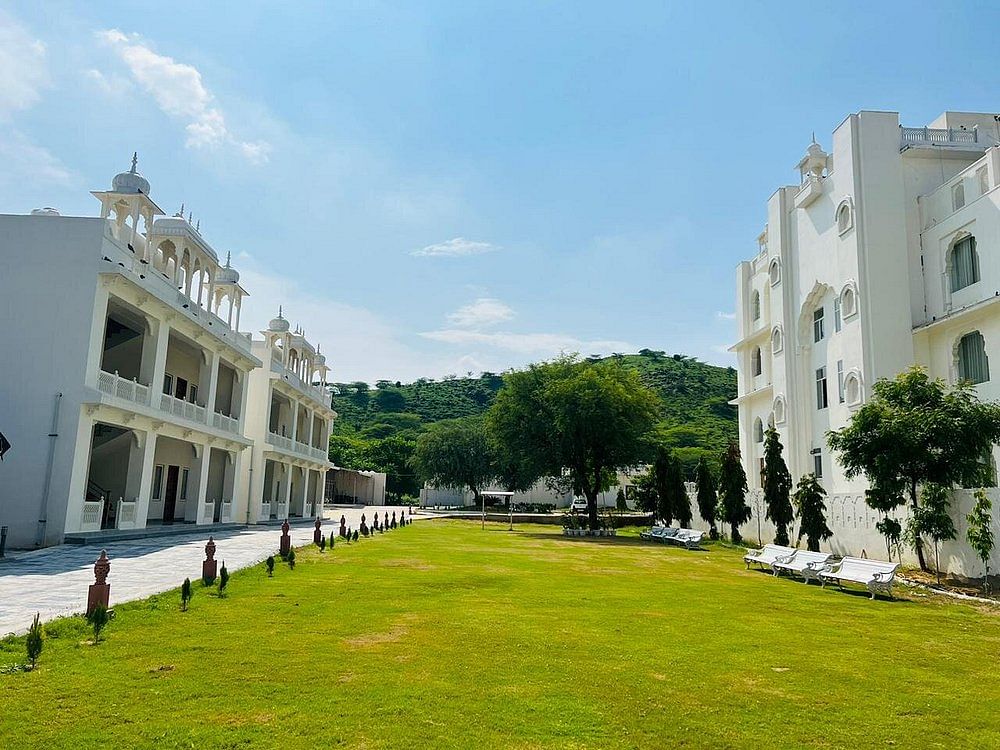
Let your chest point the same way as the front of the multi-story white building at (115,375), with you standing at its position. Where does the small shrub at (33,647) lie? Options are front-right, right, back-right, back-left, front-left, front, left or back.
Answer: front-right

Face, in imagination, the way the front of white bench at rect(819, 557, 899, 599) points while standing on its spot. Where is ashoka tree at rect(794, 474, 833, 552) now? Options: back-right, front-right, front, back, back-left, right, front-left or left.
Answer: back-right

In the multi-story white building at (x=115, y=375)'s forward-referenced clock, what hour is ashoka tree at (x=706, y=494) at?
The ashoka tree is roughly at 10 o'clock from the multi-story white building.

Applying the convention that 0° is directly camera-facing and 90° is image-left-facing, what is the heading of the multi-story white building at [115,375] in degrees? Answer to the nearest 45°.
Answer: approximately 315°

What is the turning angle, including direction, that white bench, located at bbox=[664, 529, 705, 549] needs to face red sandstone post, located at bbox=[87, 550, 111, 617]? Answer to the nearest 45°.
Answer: approximately 45° to its left

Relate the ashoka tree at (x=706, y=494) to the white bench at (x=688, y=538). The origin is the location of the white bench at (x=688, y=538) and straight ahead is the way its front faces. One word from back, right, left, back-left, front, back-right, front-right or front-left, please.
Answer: back-right

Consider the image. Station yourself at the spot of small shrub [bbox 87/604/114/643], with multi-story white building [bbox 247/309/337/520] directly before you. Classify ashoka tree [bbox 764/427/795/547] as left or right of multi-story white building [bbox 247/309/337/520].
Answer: right

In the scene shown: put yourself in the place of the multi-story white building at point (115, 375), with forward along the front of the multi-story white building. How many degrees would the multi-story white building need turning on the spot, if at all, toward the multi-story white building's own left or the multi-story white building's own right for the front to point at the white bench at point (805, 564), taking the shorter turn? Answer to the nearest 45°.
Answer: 0° — it already faces it

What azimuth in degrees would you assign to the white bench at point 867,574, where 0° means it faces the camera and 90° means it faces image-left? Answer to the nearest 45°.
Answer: approximately 45°

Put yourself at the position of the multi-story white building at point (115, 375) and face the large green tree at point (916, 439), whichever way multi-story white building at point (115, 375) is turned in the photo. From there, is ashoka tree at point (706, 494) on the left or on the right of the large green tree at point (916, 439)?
left

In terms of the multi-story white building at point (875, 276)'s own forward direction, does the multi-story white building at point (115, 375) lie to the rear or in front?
in front
